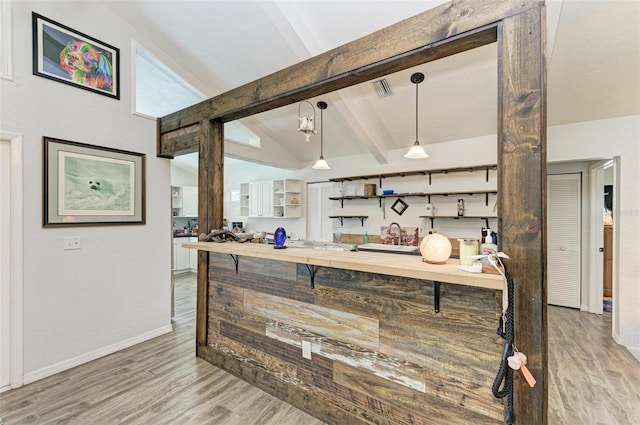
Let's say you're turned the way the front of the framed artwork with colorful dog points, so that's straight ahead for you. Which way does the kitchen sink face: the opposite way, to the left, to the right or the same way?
to the right

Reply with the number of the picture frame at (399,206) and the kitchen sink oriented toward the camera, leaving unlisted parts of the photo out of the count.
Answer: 2

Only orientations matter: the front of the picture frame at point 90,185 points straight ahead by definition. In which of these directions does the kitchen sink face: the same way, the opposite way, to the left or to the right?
to the right

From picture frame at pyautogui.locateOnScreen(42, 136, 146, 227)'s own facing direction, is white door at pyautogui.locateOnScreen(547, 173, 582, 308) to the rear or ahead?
ahead

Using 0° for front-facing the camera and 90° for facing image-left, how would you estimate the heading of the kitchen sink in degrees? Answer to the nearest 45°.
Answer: approximately 0°

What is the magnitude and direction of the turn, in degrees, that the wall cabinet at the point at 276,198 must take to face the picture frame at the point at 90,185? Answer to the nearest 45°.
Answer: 0° — it already faces it

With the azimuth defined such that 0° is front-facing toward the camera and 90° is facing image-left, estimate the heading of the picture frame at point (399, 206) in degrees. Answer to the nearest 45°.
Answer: approximately 0°
